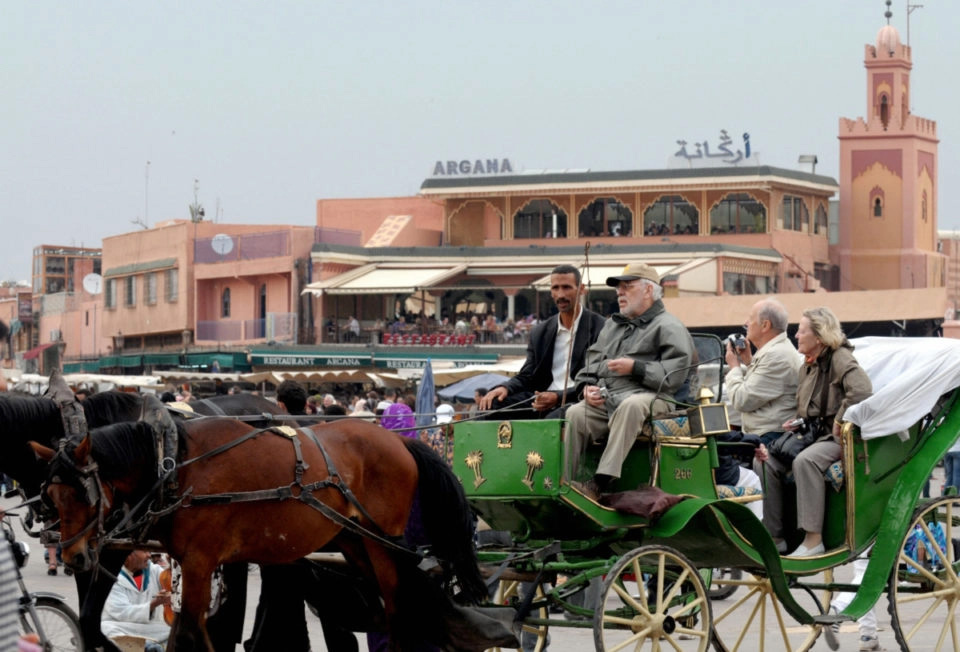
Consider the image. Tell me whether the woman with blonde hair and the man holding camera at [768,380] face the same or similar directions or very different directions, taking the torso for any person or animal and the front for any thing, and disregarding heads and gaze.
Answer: same or similar directions

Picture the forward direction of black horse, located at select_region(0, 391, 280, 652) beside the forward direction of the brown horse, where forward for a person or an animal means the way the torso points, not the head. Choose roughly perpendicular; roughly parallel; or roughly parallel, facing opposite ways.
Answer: roughly parallel

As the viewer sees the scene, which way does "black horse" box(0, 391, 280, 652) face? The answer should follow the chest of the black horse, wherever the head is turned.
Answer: to the viewer's left

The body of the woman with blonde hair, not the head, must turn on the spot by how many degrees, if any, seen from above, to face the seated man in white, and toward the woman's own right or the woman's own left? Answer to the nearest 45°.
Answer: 0° — they already face them

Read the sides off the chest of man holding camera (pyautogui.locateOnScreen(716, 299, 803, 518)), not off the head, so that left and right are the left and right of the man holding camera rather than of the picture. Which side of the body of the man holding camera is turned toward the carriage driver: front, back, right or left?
front

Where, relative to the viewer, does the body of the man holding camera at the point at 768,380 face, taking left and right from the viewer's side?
facing to the left of the viewer

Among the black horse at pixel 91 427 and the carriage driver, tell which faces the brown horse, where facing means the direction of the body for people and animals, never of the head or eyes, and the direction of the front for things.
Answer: the carriage driver

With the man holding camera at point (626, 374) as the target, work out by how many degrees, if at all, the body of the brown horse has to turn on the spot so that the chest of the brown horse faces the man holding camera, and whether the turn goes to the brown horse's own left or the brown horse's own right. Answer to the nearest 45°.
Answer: approximately 180°

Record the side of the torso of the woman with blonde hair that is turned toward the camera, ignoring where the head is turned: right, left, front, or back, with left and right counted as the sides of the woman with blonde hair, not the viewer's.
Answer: left

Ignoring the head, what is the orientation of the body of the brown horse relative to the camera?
to the viewer's left

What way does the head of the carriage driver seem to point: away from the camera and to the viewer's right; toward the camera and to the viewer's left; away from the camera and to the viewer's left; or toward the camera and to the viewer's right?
toward the camera and to the viewer's left

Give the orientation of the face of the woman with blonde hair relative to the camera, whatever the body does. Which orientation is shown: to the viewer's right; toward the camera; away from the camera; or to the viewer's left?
to the viewer's left

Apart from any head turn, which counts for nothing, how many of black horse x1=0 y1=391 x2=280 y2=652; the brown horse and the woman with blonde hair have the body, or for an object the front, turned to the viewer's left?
3

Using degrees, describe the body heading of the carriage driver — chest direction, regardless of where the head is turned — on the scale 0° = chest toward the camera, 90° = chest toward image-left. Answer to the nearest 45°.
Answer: approximately 45°

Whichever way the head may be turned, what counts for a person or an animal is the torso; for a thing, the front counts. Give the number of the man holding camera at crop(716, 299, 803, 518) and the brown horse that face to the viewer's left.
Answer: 2
